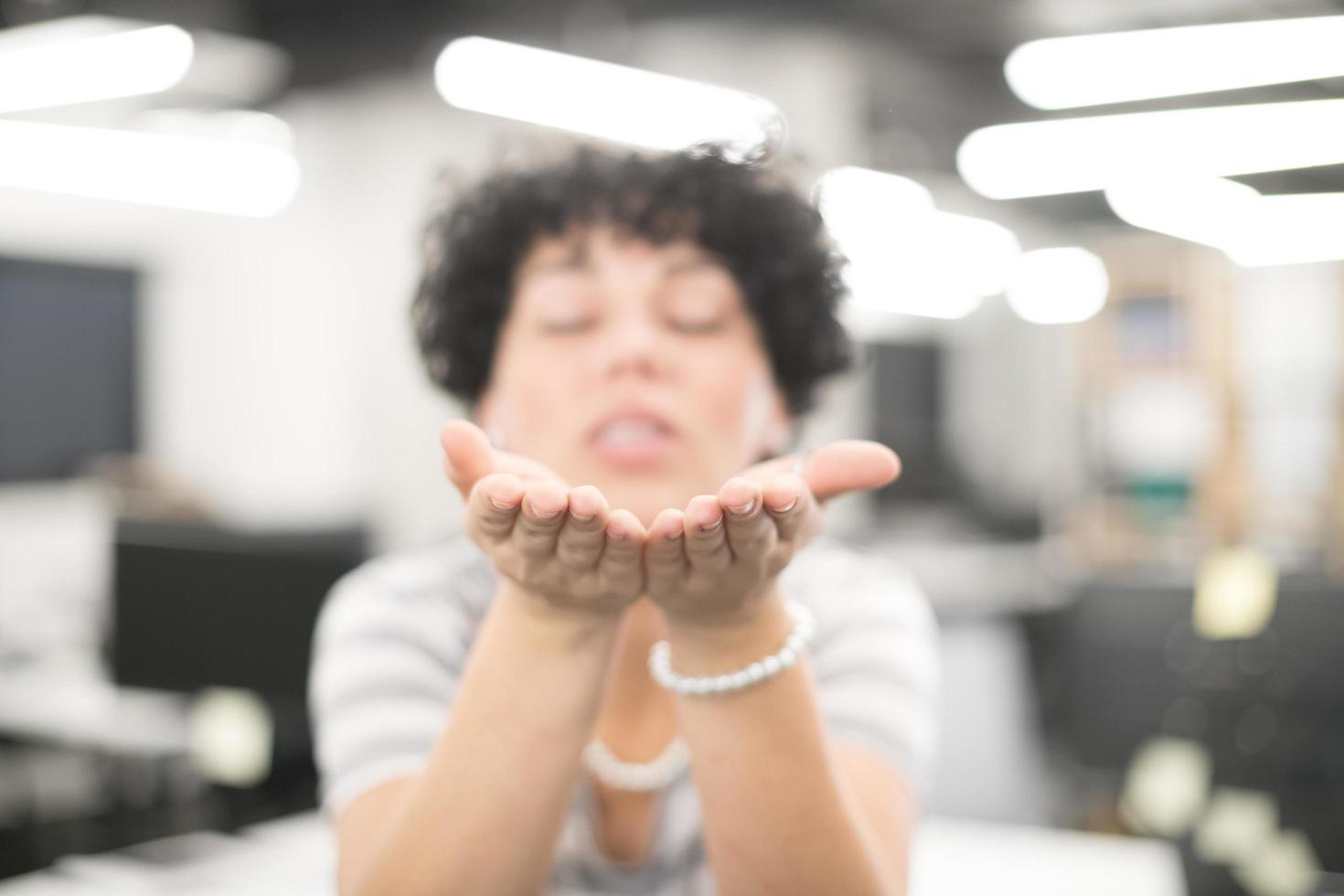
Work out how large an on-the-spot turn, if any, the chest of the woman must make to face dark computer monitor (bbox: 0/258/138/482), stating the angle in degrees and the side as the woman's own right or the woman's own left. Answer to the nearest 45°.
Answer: approximately 135° to the woman's own right

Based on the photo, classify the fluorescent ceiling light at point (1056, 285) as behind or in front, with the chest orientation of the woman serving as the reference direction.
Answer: behind

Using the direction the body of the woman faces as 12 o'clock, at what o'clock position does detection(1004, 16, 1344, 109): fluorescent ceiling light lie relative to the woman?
The fluorescent ceiling light is roughly at 7 o'clock from the woman.

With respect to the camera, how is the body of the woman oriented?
toward the camera

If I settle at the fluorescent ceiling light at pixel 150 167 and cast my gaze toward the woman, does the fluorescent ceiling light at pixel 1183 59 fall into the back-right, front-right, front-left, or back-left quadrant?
front-left

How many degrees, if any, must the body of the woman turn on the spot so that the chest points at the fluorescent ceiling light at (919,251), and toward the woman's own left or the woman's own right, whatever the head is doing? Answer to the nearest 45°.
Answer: approximately 180°

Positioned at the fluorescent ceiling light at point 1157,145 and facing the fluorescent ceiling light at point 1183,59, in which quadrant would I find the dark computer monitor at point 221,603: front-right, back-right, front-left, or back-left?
front-right

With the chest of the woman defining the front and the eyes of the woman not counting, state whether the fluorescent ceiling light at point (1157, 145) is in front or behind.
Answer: behind
